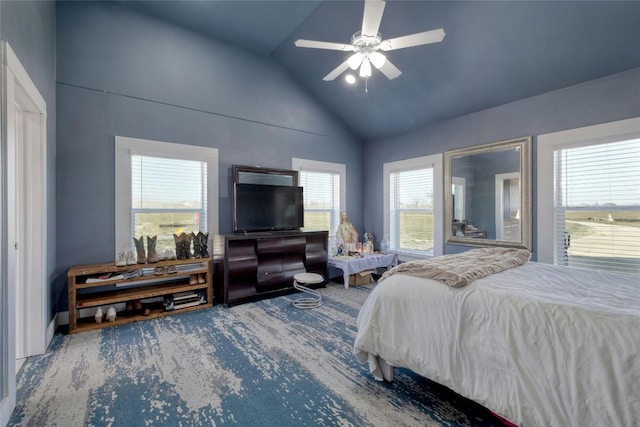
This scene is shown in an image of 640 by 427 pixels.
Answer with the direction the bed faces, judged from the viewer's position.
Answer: facing away from the viewer and to the left of the viewer

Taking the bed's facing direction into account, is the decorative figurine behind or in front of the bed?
in front

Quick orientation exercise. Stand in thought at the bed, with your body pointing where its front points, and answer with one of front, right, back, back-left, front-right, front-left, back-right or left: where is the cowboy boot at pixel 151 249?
front-left

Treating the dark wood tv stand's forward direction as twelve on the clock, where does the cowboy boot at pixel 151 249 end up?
The cowboy boot is roughly at 4 o'clock from the dark wood tv stand.
